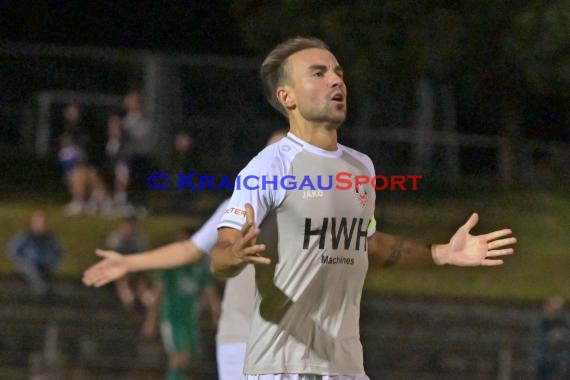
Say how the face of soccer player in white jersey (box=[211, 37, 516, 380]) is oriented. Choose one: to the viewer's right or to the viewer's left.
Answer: to the viewer's right

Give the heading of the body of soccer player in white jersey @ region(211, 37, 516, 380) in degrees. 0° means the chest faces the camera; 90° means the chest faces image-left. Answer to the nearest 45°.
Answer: approximately 315°

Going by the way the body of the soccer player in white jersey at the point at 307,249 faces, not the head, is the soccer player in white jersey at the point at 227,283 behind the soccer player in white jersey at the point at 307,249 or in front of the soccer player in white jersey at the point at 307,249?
behind

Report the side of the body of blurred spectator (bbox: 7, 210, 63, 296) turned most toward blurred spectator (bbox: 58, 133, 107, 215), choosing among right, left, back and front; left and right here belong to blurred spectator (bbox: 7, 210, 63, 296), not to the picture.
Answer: back

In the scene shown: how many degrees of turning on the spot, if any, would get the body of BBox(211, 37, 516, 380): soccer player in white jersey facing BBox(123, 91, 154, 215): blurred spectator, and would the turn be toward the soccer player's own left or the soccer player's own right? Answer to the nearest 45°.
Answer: approximately 135° to the soccer player's own left

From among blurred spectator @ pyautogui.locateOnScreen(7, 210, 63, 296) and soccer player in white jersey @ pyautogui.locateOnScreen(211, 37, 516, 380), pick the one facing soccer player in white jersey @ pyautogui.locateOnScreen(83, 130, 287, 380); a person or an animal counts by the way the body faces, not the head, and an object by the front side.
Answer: the blurred spectator
